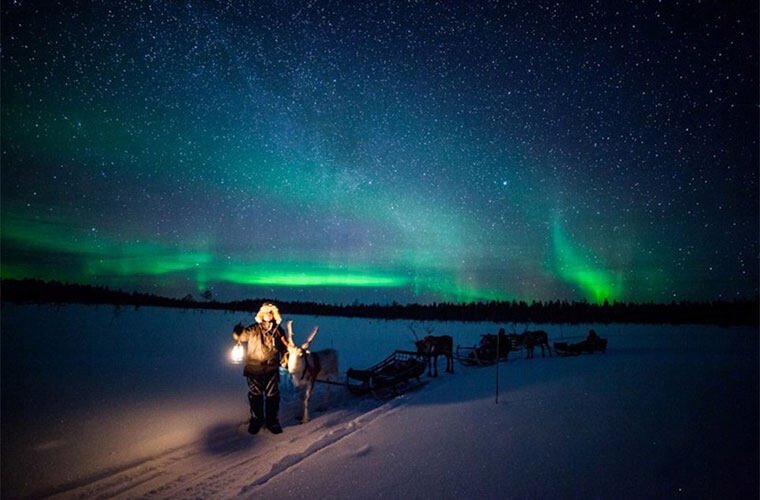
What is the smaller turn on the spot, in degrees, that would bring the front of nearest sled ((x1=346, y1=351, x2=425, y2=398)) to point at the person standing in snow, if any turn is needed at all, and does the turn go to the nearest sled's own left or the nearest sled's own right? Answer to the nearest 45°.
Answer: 0° — it already faces them

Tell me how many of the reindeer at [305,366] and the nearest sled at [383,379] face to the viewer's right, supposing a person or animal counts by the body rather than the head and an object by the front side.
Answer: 0

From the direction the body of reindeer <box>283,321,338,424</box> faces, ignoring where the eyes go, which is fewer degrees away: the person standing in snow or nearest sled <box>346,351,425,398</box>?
the person standing in snow

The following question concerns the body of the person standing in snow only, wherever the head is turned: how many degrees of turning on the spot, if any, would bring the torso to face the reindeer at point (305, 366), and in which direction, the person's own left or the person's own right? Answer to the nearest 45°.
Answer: approximately 135° to the person's own left

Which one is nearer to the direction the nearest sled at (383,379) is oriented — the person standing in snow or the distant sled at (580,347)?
the person standing in snow

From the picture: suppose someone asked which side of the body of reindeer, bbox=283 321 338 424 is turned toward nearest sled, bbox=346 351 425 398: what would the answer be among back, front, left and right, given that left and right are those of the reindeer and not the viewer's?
back

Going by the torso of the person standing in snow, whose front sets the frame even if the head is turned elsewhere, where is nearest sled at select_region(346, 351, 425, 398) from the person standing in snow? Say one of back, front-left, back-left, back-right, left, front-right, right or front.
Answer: back-left

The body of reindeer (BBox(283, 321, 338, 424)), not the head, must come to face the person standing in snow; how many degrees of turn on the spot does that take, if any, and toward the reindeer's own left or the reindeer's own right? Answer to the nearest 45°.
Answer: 0° — it already faces them

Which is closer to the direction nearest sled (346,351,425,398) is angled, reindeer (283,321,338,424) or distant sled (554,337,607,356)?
the reindeer

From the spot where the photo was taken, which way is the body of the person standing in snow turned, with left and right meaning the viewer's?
facing the viewer
